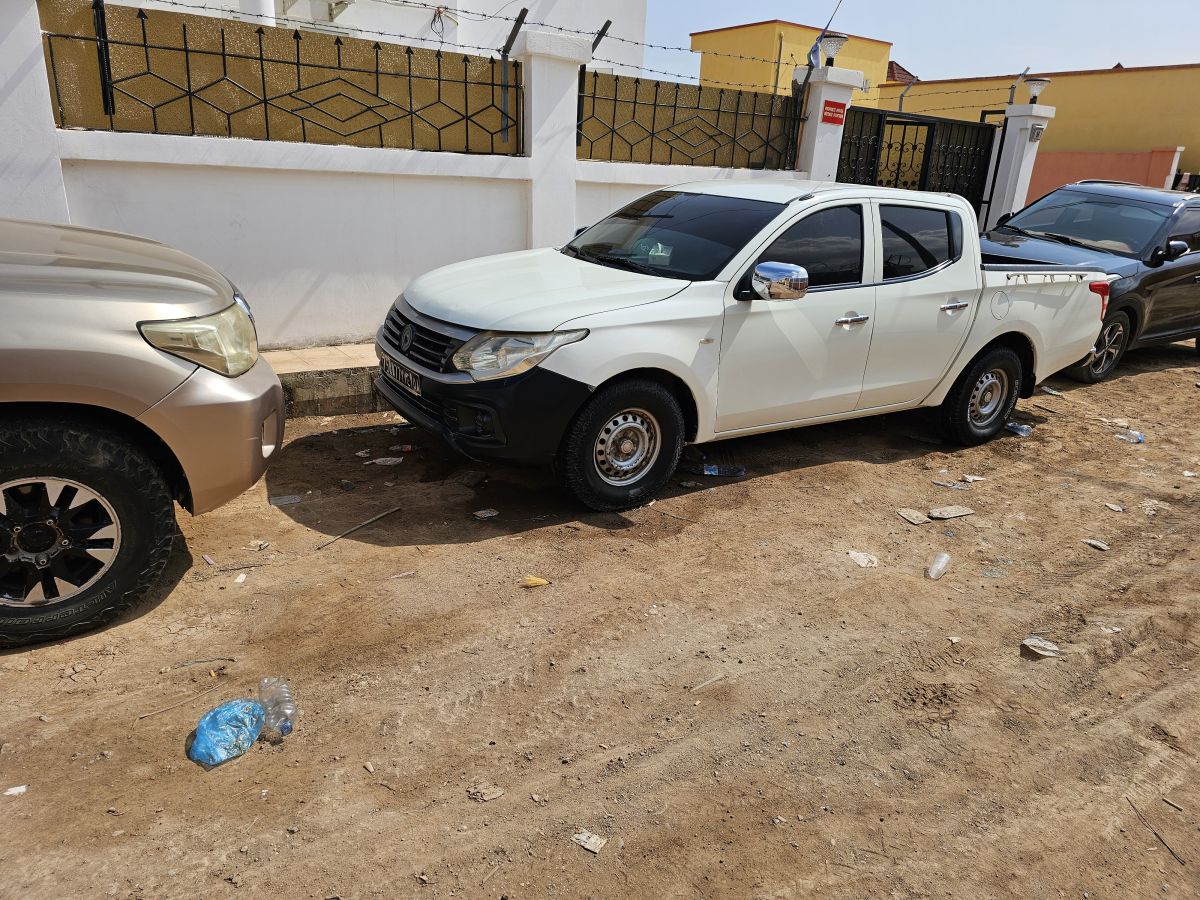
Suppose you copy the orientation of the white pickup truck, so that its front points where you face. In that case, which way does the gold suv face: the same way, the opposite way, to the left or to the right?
the opposite way

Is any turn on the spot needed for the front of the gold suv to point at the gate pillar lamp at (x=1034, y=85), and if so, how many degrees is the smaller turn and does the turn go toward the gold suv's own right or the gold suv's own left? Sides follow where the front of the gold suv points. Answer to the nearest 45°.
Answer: approximately 45° to the gold suv's own left

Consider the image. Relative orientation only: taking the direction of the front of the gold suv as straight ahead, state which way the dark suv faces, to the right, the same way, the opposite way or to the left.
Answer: the opposite way

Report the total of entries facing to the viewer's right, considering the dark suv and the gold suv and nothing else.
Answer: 1

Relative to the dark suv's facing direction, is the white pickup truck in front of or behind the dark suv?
in front

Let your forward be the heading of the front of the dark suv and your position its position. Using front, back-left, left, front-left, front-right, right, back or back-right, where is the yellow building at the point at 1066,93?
back-right

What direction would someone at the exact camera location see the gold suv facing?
facing to the right of the viewer

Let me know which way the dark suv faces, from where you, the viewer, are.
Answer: facing the viewer and to the left of the viewer

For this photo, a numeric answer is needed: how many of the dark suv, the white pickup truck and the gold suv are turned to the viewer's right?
1

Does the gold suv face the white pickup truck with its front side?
yes

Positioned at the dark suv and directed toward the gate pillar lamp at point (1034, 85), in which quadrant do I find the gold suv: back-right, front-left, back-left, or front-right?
back-left
